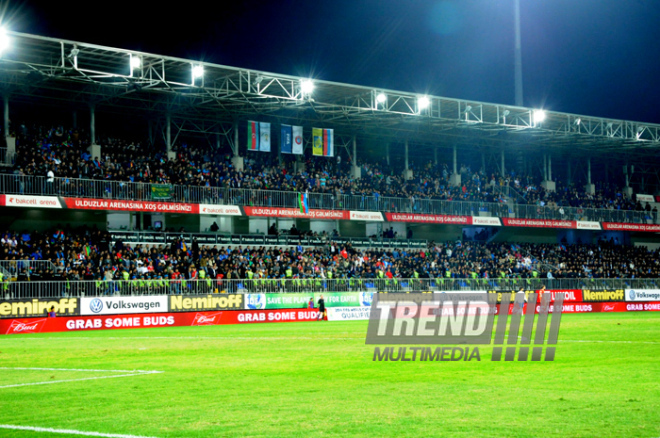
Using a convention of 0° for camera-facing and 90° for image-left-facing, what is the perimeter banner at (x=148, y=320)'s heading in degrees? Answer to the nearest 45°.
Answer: approximately 315°
